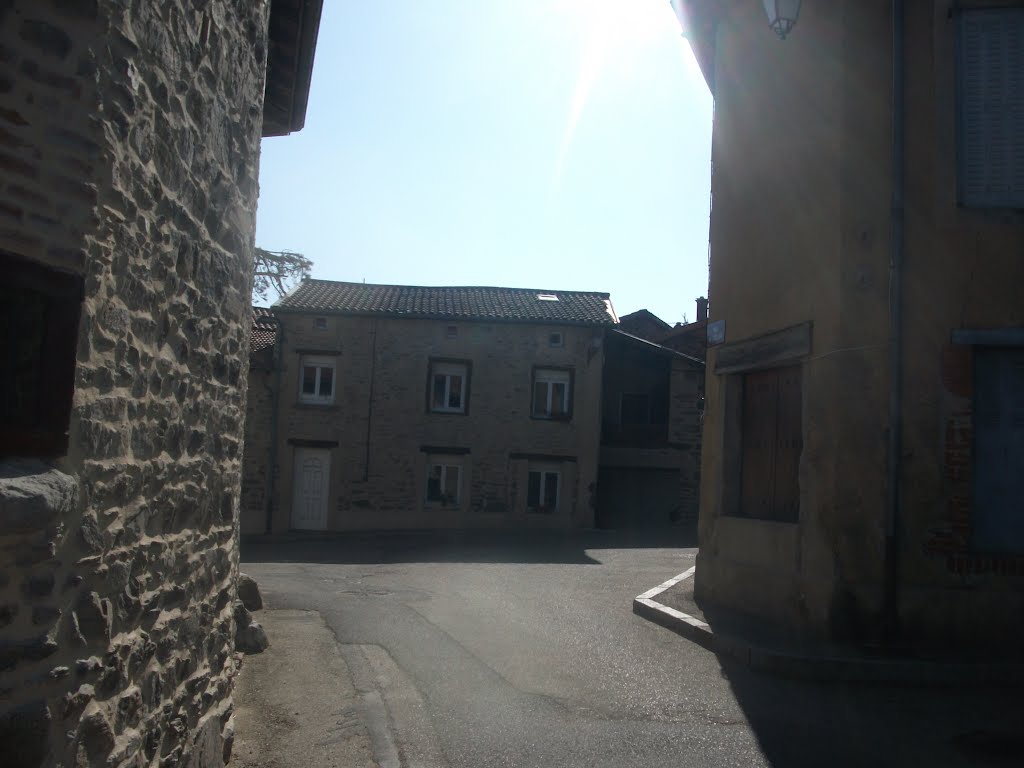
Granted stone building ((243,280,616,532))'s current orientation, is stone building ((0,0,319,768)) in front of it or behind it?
in front

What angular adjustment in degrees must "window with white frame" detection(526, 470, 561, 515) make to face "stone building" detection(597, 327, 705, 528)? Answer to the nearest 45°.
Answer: approximately 135° to its left

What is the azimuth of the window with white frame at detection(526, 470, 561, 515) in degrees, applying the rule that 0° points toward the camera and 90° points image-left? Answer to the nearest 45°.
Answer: approximately 0°

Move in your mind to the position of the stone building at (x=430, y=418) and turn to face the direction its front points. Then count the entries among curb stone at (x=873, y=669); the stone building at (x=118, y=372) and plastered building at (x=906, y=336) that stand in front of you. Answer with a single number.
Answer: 3

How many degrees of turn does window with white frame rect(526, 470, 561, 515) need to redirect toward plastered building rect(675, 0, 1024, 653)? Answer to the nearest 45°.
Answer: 0° — it already faces it

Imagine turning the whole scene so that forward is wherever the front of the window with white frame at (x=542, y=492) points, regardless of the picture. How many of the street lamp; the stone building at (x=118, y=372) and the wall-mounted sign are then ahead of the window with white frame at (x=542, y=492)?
3

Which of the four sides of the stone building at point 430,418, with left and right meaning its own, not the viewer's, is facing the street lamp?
front

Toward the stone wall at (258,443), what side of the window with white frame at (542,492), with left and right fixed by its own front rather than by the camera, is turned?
right

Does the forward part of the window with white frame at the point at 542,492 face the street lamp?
yes
